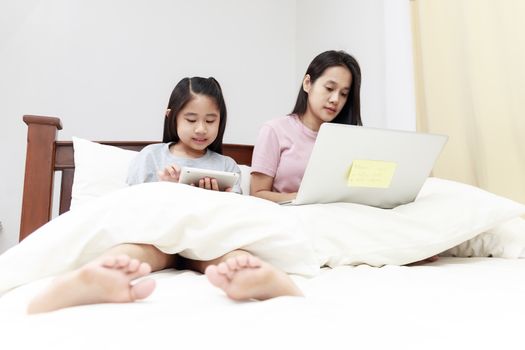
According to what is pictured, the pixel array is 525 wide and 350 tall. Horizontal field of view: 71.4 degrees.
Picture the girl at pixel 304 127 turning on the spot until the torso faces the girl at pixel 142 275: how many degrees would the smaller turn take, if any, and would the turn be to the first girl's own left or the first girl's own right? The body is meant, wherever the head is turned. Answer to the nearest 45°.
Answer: approximately 45° to the first girl's own right

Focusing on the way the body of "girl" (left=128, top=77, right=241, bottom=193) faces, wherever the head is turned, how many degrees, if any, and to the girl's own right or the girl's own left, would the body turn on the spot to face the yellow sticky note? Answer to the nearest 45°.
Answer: approximately 45° to the girl's own left

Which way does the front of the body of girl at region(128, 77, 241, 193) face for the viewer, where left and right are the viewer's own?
facing the viewer

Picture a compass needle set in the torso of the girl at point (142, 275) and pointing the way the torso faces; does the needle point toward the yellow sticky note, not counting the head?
no

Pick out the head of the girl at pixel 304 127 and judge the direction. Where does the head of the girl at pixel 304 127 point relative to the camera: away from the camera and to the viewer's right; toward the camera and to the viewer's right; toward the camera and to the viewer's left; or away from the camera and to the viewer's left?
toward the camera and to the viewer's right

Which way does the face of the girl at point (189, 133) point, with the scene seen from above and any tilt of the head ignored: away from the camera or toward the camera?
toward the camera

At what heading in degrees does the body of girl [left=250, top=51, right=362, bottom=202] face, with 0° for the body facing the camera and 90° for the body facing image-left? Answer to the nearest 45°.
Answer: approximately 315°

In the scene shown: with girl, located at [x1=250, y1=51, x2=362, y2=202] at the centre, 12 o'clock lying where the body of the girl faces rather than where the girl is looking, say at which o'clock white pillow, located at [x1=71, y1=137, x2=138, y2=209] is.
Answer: The white pillow is roughly at 4 o'clock from the girl.

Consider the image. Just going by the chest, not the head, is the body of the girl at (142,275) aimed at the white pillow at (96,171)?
no
